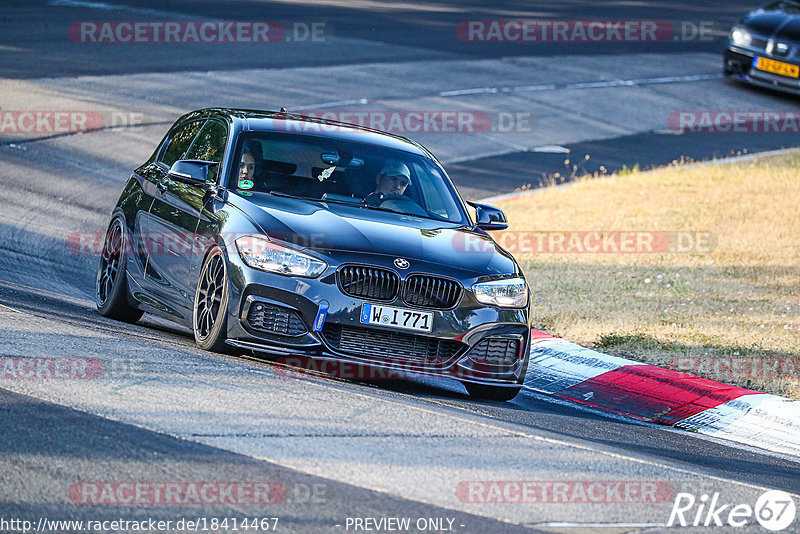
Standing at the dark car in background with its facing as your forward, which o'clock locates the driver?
The driver is roughly at 11 o'clock from the dark car in background.

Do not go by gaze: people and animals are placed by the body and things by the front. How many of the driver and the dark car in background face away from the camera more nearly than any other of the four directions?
0

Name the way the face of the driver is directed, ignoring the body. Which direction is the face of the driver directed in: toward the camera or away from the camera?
toward the camera

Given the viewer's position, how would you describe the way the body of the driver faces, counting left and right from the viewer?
facing the viewer and to the right of the viewer

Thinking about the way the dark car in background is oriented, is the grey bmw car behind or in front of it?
in front

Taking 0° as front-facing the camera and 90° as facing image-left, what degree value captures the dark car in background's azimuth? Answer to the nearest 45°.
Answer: approximately 45°

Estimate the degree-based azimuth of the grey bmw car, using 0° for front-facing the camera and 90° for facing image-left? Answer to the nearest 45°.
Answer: approximately 315°

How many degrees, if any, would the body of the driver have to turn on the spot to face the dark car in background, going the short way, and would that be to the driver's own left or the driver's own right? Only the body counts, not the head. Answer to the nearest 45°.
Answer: approximately 90° to the driver's own left

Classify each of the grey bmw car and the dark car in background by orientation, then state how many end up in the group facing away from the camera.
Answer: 0

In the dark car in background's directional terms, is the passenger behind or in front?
in front

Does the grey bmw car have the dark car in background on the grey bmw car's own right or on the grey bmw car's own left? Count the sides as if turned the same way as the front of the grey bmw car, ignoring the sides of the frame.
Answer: on the grey bmw car's own left

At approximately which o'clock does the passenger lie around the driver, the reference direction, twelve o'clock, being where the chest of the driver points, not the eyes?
The passenger is roughly at 4 o'clock from the driver.
